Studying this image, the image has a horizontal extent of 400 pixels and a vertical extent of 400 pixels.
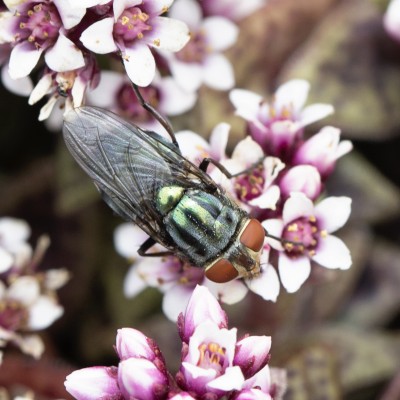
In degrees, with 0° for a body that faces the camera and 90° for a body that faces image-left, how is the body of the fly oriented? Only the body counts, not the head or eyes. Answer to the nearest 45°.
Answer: approximately 315°

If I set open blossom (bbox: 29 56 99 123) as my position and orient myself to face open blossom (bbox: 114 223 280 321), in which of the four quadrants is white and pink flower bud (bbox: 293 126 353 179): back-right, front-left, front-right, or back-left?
front-left

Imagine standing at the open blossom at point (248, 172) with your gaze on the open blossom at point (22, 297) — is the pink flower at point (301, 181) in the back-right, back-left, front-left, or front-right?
back-left

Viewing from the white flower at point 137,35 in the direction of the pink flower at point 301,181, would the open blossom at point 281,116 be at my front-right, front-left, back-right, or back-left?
front-left
